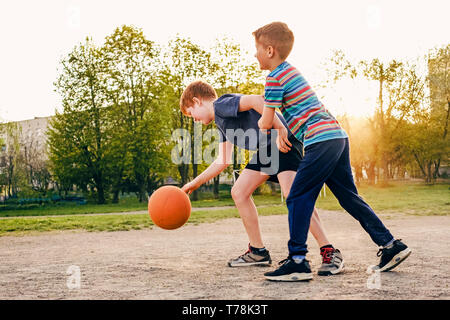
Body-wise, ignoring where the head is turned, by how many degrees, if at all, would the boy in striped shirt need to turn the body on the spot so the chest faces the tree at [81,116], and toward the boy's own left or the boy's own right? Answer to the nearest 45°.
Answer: approximately 45° to the boy's own right

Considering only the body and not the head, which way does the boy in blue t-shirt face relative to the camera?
to the viewer's left

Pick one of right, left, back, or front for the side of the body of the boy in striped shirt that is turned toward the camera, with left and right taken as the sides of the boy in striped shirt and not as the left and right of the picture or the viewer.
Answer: left

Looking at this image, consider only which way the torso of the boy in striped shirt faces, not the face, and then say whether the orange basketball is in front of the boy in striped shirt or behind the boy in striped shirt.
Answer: in front

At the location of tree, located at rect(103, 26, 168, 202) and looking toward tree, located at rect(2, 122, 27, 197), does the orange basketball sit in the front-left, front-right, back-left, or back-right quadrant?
back-left

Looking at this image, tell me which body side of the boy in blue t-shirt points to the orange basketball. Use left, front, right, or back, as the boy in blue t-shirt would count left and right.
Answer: front

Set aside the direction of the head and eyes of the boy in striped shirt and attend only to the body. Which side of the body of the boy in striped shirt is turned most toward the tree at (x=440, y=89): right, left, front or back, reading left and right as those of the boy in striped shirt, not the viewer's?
right

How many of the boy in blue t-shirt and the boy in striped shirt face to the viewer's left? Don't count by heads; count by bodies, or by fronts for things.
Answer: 2

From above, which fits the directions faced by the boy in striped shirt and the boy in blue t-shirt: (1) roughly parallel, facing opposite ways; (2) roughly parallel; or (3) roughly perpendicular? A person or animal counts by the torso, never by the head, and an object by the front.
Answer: roughly parallel

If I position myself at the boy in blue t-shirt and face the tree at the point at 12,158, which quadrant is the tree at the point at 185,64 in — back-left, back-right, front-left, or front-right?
front-right

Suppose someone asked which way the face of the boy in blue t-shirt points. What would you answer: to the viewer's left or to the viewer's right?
to the viewer's left

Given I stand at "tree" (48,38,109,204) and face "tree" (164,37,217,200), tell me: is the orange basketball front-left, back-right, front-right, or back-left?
front-right

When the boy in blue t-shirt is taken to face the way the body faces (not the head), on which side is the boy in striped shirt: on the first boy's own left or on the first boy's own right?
on the first boy's own left

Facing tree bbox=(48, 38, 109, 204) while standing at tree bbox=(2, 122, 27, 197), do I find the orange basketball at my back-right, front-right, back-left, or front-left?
front-right
